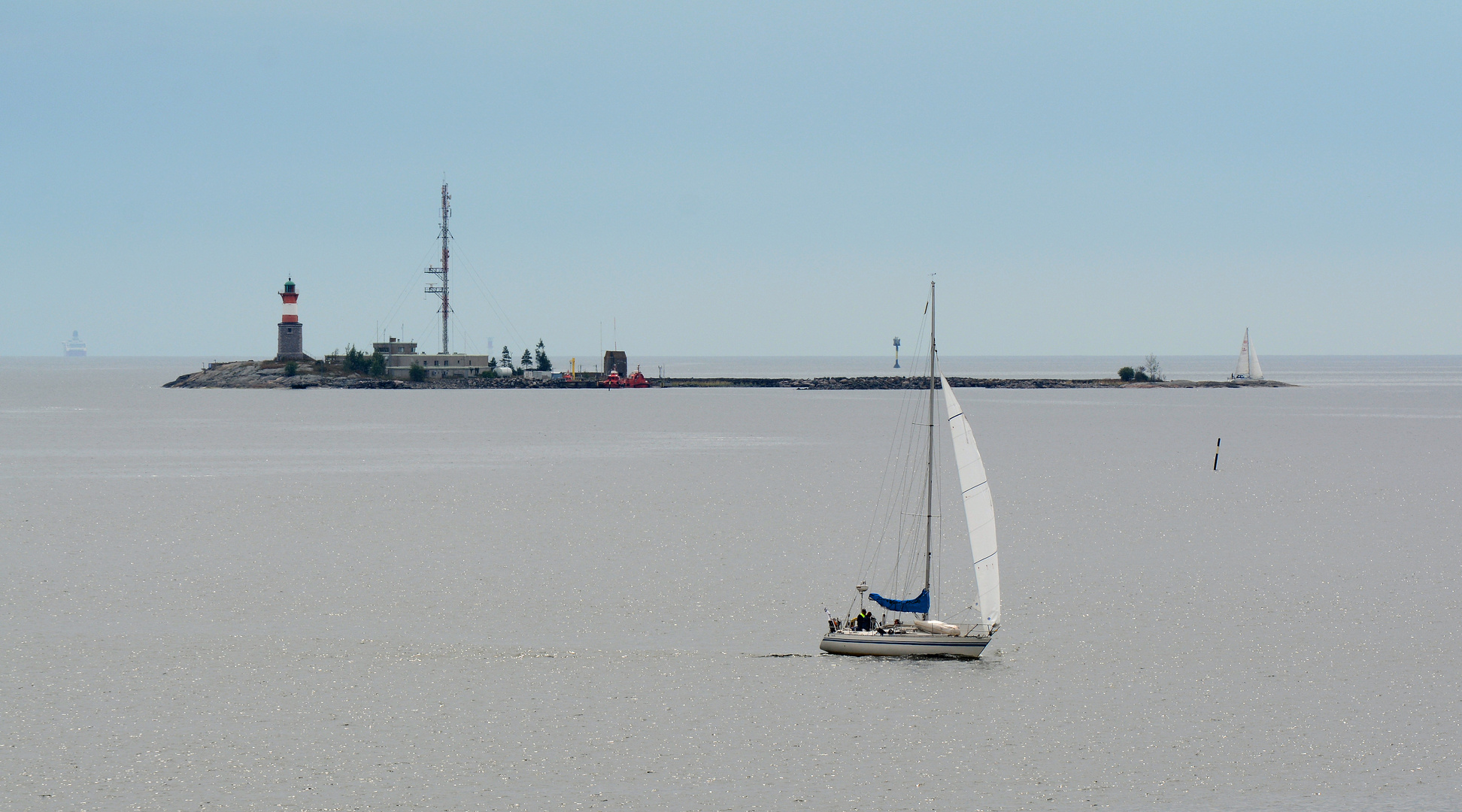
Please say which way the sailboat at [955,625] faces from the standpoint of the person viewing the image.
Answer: facing to the right of the viewer
